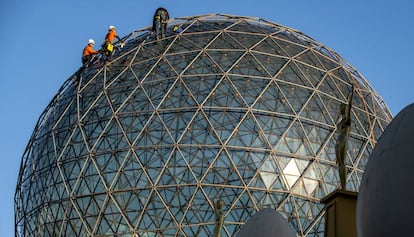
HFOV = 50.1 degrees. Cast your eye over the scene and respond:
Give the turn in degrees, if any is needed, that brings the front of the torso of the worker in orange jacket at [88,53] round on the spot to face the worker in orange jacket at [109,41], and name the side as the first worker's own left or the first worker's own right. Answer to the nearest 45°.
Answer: approximately 45° to the first worker's own right

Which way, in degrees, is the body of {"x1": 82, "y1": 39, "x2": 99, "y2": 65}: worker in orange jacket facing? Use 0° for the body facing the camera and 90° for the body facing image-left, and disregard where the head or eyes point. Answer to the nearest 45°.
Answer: approximately 270°
